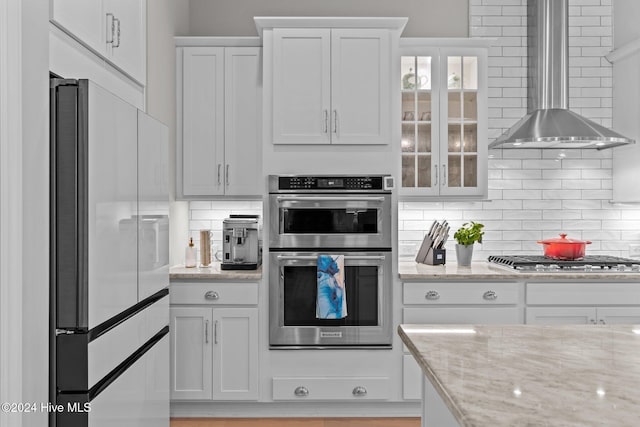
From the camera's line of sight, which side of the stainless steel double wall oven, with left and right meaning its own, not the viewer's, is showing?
front

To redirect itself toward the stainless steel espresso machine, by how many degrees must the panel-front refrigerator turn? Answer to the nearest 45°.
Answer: approximately 90° to its left

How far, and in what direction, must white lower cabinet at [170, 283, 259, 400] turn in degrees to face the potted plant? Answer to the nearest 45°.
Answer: approximately 90° to its left

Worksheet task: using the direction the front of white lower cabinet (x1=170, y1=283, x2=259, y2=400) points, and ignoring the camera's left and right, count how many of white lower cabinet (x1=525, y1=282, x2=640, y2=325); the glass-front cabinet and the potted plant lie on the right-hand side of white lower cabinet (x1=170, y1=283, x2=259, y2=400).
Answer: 0

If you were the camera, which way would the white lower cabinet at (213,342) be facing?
facing the viewer

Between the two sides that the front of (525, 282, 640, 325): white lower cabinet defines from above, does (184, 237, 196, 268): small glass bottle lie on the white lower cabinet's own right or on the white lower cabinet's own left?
on the white lower cabinet's own right

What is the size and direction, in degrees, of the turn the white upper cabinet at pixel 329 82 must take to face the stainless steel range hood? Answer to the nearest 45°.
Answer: approximately 90° to its left

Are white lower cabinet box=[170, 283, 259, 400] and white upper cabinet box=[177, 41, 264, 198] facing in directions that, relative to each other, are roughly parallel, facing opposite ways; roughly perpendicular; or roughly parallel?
roughly parallel

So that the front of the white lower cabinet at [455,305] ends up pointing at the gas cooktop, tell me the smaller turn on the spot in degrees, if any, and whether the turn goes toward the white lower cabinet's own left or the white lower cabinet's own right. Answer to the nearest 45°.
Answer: approximately 90° to the white lower cabinet's own left

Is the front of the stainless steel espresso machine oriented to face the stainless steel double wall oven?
no

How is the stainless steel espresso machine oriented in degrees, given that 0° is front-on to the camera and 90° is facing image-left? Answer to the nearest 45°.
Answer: approximately 0°

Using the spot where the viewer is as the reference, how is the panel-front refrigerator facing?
facing the viewer and to the right of the viewer

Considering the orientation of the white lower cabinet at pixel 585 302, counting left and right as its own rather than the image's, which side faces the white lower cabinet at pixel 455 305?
right

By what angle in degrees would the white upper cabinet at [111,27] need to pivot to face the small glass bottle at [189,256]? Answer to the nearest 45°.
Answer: approximately 90° to its left

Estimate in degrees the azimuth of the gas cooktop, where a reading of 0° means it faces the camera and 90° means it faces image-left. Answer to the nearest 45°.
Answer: approximately 0°

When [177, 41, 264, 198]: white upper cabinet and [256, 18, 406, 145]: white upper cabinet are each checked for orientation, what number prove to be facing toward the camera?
2

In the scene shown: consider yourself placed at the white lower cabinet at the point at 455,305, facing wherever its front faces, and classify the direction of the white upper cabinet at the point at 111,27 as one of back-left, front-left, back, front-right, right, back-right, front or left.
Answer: front-right

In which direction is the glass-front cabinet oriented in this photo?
toward the camera
